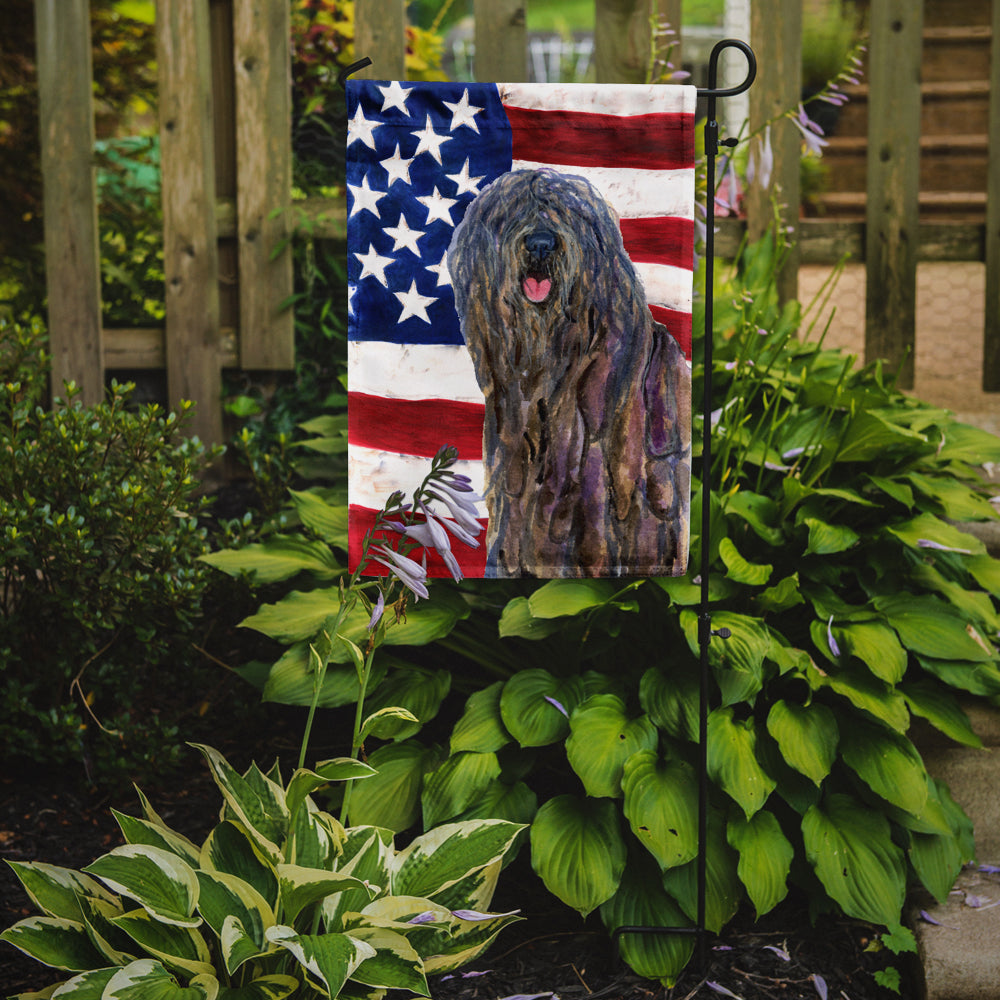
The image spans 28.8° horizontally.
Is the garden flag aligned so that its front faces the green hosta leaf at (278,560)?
no

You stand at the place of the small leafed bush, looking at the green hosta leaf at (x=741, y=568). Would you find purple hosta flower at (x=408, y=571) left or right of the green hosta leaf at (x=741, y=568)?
right

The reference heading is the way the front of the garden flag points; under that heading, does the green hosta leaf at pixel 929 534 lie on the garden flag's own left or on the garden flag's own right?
on the garden flag's own left

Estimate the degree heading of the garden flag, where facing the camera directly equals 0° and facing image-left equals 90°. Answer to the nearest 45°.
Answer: approximately 0°

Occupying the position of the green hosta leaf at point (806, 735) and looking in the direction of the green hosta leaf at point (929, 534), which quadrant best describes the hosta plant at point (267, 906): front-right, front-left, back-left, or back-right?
back-left

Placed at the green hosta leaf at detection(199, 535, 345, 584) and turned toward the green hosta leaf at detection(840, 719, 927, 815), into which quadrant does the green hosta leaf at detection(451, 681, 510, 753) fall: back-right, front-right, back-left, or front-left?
front-right
